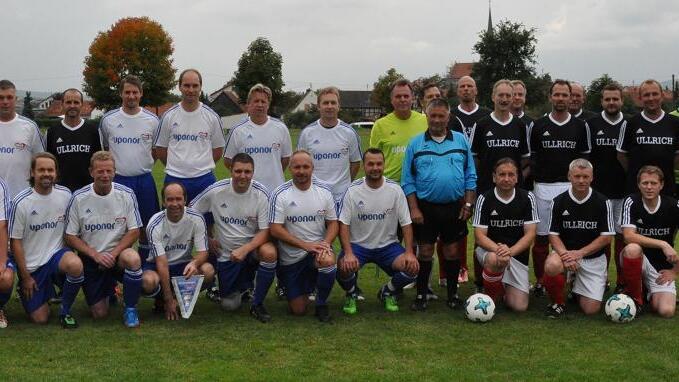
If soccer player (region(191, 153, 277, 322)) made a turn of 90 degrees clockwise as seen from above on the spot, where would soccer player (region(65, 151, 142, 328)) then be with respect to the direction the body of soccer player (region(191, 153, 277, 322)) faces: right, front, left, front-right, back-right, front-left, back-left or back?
front

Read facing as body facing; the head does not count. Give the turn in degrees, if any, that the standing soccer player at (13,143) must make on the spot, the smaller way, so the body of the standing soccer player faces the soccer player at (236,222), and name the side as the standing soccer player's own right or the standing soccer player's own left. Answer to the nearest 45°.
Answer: approximately 45° to the standing soccer player's own left

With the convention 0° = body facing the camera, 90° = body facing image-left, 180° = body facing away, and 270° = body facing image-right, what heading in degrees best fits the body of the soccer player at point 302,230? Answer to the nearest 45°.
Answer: approximately 0°

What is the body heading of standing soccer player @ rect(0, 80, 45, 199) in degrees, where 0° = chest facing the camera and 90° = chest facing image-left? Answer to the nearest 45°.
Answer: approximately 0°

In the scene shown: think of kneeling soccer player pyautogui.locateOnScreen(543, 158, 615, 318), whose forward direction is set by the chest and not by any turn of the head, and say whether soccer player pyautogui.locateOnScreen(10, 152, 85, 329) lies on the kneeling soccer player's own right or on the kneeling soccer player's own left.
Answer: on the kneeling soccer player's own right

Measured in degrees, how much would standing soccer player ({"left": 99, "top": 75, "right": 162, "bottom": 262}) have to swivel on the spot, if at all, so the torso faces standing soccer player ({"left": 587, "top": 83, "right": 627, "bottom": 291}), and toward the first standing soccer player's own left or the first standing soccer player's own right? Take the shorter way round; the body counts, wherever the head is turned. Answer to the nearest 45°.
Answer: approximately 90° to the first standing soccer player's own left

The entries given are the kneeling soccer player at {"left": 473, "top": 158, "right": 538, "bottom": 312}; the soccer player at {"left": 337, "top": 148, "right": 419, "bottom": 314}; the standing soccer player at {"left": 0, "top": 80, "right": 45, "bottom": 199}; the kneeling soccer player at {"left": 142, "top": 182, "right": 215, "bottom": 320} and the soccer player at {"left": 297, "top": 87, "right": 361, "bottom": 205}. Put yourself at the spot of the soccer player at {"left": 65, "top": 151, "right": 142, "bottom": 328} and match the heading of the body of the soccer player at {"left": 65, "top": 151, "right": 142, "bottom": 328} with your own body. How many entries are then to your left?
4
